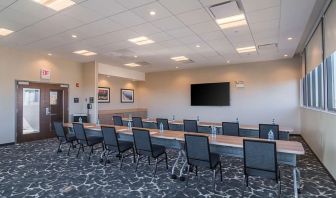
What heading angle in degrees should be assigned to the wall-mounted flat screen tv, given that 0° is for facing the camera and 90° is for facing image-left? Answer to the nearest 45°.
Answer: approximately 0°

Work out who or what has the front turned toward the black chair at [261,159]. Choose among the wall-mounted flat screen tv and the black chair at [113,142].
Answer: the wall-mounted flat screen tv

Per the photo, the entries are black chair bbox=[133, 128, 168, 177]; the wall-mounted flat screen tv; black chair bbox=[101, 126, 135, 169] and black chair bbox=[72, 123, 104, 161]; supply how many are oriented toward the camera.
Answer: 1

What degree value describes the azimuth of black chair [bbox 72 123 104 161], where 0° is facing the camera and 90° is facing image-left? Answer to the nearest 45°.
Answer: approximately 225°

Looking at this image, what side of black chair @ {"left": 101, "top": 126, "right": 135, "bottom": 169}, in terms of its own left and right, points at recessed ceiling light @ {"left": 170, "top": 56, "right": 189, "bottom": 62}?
front

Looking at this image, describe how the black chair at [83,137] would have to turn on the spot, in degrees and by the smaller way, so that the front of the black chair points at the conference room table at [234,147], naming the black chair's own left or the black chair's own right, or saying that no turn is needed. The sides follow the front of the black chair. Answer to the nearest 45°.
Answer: approximately 90° to the black chair's own right

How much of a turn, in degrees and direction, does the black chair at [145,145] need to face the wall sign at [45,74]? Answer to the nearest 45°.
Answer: approximately 90° to its left

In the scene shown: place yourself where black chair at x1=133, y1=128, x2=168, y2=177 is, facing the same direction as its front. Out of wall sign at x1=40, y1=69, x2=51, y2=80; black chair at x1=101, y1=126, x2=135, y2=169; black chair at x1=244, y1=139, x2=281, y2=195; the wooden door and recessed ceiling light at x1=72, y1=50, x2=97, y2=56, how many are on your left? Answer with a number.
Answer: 4

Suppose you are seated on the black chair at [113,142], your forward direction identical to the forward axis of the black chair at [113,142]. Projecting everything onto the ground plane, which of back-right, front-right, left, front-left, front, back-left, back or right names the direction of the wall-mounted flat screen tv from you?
front

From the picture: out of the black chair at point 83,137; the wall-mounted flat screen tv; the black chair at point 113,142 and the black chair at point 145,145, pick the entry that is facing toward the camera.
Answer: the wall-mounted flat screen tv

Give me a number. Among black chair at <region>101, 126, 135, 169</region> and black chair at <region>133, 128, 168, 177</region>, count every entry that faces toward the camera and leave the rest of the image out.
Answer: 0

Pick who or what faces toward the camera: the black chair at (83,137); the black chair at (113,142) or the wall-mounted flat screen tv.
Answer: the wall-mounted flat screen tv

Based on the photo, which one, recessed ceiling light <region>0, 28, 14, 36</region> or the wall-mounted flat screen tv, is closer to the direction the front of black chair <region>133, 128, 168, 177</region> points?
the wall-mounted flat screen tv

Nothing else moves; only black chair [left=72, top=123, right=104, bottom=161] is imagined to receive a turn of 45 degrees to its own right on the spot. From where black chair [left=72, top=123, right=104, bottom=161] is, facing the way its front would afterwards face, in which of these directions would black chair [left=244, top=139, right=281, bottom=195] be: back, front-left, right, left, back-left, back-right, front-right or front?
front-right

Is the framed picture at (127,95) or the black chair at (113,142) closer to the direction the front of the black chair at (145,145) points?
the framed picture

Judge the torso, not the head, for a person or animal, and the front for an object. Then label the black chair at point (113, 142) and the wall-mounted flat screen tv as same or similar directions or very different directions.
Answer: very different directions

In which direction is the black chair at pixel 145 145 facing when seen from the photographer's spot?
facing away from the viewer and to the right of the viewer
